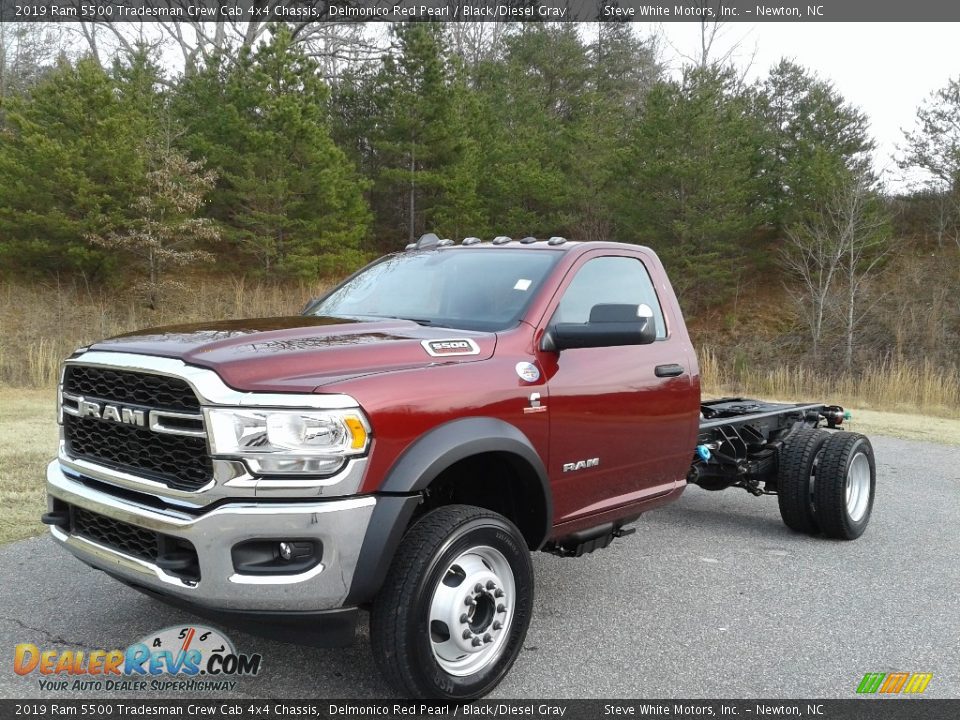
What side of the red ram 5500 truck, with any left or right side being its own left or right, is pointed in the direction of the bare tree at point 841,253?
back

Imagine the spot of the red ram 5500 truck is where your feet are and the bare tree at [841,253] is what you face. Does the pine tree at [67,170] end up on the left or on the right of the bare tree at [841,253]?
left

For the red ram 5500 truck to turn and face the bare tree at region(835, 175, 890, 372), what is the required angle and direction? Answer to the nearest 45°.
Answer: approximately 180°

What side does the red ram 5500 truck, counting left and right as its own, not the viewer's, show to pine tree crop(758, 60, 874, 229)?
back

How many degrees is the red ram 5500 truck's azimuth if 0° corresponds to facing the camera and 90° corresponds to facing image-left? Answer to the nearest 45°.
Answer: approximately 45°

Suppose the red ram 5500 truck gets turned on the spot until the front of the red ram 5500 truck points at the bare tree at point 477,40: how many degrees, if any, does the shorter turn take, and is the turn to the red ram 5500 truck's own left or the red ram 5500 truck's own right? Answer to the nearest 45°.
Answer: approximately 135° to the red ram 5500 truck's own right

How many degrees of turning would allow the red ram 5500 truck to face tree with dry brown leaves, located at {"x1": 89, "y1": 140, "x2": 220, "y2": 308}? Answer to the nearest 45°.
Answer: approximately 135° to its right

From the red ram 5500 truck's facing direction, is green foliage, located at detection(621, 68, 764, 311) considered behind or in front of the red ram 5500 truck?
behind
